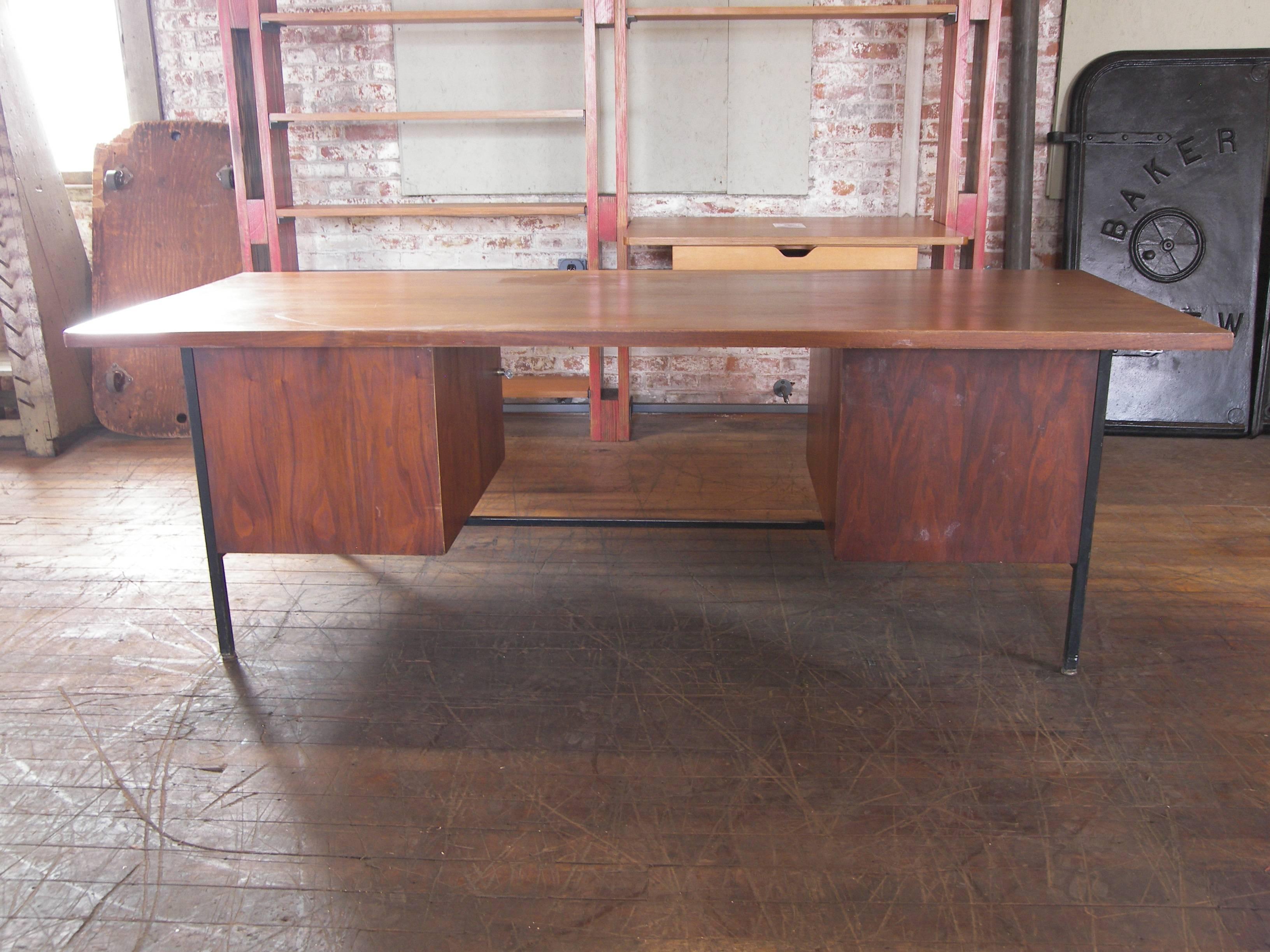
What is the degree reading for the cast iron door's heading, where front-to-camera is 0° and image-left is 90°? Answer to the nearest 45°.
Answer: approximately 0°

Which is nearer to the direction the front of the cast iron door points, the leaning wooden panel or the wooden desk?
the wooden desk

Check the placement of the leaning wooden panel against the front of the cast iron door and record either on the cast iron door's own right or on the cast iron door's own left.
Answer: on the cast iron door's own right

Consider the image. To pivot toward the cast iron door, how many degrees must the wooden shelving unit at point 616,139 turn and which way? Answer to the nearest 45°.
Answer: approximately 90° to its left

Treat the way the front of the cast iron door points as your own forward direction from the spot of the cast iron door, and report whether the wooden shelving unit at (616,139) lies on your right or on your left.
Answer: on your right

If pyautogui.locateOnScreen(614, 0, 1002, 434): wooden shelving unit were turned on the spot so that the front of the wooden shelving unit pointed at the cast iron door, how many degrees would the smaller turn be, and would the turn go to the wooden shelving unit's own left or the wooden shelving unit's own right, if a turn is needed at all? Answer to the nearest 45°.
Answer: approximately 135° to the wooden shelving unit's own left

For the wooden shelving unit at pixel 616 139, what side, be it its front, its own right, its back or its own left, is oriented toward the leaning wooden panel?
right

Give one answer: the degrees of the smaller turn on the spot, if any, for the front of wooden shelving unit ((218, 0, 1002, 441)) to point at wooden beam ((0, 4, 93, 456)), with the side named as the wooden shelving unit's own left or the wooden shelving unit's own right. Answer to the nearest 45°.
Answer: approximately 90° to the wooden shelving unit's own right

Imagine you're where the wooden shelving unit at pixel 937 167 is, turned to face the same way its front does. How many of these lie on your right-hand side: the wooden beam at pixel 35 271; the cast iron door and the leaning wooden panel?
2

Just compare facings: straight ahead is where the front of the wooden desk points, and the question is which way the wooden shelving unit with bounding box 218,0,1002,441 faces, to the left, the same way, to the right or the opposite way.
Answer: the opposite way

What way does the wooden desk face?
away from the camera

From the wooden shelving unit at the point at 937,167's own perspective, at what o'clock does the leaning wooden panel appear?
The leaning wooden panel is roughly at 3 o'clock from the wooden shelving unit.

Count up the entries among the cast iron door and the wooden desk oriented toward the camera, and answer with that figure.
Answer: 1
